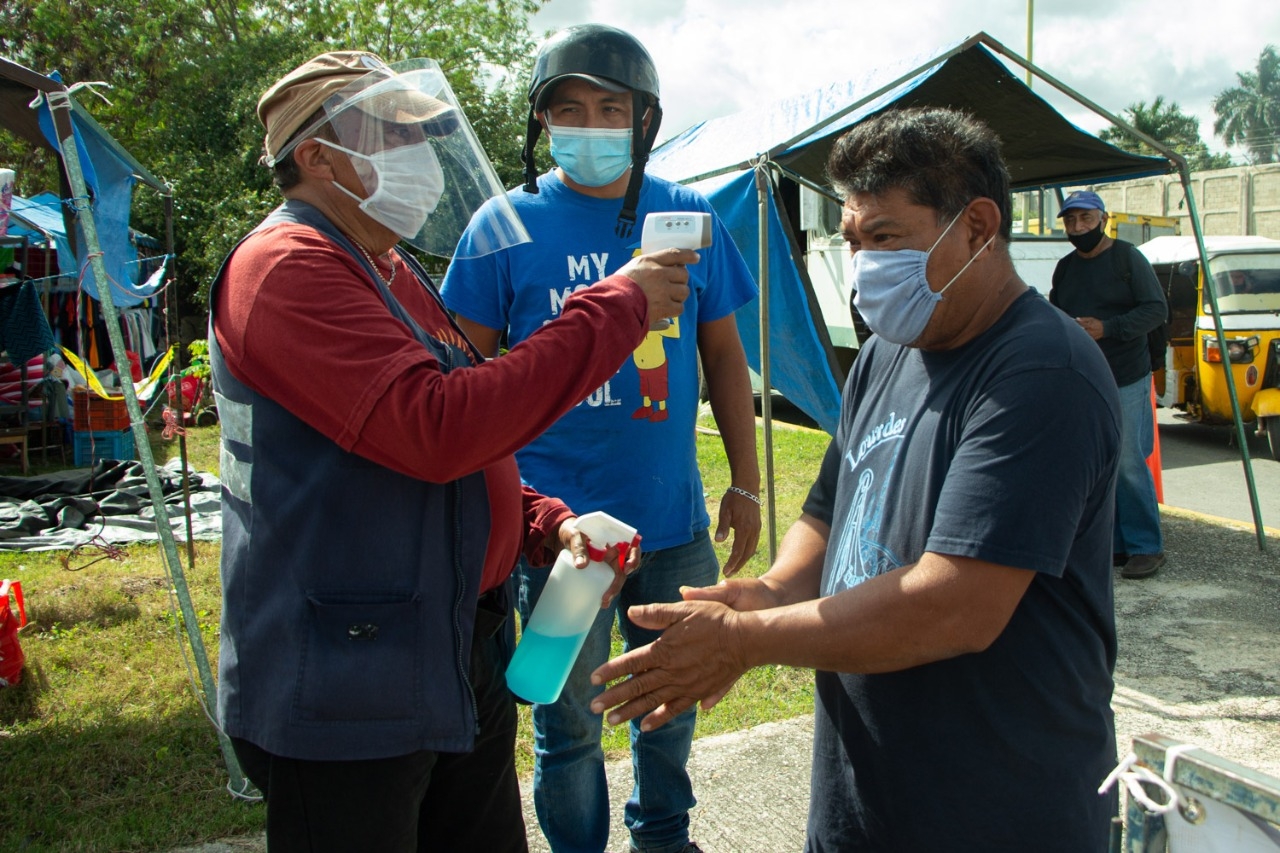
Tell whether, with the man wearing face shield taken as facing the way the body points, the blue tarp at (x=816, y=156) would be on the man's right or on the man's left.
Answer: on the man's left

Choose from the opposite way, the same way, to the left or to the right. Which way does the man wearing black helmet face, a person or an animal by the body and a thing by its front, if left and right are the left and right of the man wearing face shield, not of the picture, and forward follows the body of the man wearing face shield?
to the right

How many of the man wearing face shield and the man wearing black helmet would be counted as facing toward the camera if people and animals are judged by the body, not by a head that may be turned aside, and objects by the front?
1

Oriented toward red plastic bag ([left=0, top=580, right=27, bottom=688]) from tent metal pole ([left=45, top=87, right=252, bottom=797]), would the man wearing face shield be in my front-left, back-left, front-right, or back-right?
back-left

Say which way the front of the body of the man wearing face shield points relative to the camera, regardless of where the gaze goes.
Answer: to the viewer's right

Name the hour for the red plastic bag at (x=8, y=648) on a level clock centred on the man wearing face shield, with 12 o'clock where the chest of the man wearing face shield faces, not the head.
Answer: The red plastic bag is roughly at 8 o'clock from the man wearing face shield.

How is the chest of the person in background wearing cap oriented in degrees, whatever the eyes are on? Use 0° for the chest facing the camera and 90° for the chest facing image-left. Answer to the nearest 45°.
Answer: approximately 45°

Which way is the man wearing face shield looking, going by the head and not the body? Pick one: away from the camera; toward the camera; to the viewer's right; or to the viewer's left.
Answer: to the viewer's right
